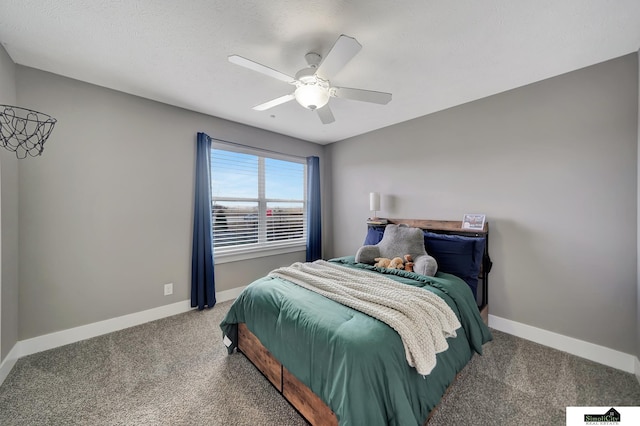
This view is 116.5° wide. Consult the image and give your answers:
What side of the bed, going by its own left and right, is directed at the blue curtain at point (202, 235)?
right

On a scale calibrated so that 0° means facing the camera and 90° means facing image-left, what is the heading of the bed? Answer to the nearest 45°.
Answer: approximately 45°

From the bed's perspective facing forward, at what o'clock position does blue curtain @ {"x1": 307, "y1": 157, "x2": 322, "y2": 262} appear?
The blue curtain is roughly at 4 o'clock from the bed.

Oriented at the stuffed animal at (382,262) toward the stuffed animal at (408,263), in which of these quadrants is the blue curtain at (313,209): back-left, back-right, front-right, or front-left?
back-left

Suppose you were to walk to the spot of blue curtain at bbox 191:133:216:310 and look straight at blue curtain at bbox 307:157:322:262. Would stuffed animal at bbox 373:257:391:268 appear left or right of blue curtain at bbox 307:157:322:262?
right
